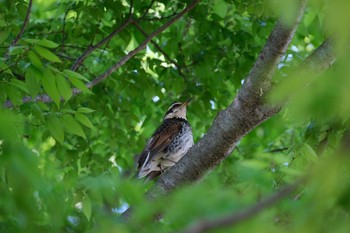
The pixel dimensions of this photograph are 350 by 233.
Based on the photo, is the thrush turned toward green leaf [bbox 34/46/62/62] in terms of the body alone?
no

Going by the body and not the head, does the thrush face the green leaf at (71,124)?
no

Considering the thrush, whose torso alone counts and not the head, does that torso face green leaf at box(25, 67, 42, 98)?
no

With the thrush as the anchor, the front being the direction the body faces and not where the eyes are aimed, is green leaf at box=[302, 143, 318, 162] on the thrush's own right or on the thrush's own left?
on the thrush's own right

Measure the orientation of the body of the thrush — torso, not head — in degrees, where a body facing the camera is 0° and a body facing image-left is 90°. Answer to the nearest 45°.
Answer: approximately 270°

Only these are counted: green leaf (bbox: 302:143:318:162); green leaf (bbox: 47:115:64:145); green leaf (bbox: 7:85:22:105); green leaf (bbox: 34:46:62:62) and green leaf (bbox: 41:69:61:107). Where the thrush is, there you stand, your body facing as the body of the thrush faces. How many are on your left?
0
